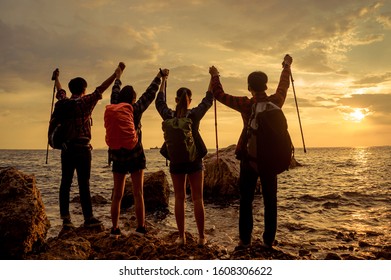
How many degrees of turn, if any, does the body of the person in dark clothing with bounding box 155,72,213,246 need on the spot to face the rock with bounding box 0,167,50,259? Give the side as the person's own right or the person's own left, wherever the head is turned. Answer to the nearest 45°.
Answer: approximately 90° to the person's own left

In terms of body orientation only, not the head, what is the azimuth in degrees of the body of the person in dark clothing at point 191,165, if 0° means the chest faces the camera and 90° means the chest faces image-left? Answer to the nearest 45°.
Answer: approximately 180°

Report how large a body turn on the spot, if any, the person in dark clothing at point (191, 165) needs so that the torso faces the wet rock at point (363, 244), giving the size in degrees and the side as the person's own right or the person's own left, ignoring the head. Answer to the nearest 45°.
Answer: approximately 45° to the person's own right

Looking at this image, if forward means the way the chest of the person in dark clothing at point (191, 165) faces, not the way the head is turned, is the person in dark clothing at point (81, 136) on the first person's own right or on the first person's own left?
on the first person's own left

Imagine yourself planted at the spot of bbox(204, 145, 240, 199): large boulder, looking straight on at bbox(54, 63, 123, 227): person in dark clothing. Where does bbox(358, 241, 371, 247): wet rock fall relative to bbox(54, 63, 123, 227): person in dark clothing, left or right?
left

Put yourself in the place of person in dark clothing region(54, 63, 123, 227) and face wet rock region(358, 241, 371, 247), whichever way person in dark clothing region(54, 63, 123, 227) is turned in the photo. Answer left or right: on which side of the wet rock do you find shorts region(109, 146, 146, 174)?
right

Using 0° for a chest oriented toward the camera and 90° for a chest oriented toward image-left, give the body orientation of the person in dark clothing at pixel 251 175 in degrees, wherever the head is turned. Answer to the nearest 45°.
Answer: approximately 180°

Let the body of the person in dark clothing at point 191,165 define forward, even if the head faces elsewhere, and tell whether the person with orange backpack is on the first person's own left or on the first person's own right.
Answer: on the first person's own left

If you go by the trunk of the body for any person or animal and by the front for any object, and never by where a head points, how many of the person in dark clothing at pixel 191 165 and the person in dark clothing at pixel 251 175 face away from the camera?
2

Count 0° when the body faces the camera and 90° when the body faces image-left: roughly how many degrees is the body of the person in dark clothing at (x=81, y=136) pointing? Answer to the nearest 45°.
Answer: approximately 225°

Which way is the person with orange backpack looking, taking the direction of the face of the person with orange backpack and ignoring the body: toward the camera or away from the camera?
away from the camera
